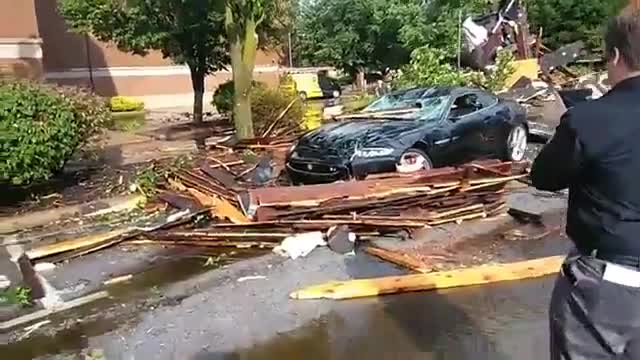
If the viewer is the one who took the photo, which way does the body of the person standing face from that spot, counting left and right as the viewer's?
facing away from the viewer and to the left of the viewer

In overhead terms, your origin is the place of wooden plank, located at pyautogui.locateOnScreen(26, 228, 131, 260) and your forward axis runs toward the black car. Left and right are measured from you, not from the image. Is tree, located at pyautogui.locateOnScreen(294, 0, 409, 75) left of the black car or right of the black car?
left

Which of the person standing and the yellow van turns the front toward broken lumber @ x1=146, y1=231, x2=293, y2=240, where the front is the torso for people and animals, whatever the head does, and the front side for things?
the person standing

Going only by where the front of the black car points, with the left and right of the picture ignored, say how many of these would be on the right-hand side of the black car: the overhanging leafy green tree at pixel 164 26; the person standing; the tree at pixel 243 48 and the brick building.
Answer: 3

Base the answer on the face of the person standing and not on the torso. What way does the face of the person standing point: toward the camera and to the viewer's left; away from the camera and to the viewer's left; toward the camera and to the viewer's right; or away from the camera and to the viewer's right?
away from the camera and to the viewer's left

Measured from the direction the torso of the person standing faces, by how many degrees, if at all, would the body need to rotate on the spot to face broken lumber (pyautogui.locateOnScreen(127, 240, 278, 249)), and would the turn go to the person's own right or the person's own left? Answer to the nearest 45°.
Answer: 0° — they already face it

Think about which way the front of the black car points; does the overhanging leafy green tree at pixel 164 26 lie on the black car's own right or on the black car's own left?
on the black car's own right

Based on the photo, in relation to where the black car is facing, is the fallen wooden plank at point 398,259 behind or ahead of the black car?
ahead

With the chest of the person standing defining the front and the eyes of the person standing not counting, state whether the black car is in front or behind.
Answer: in front
